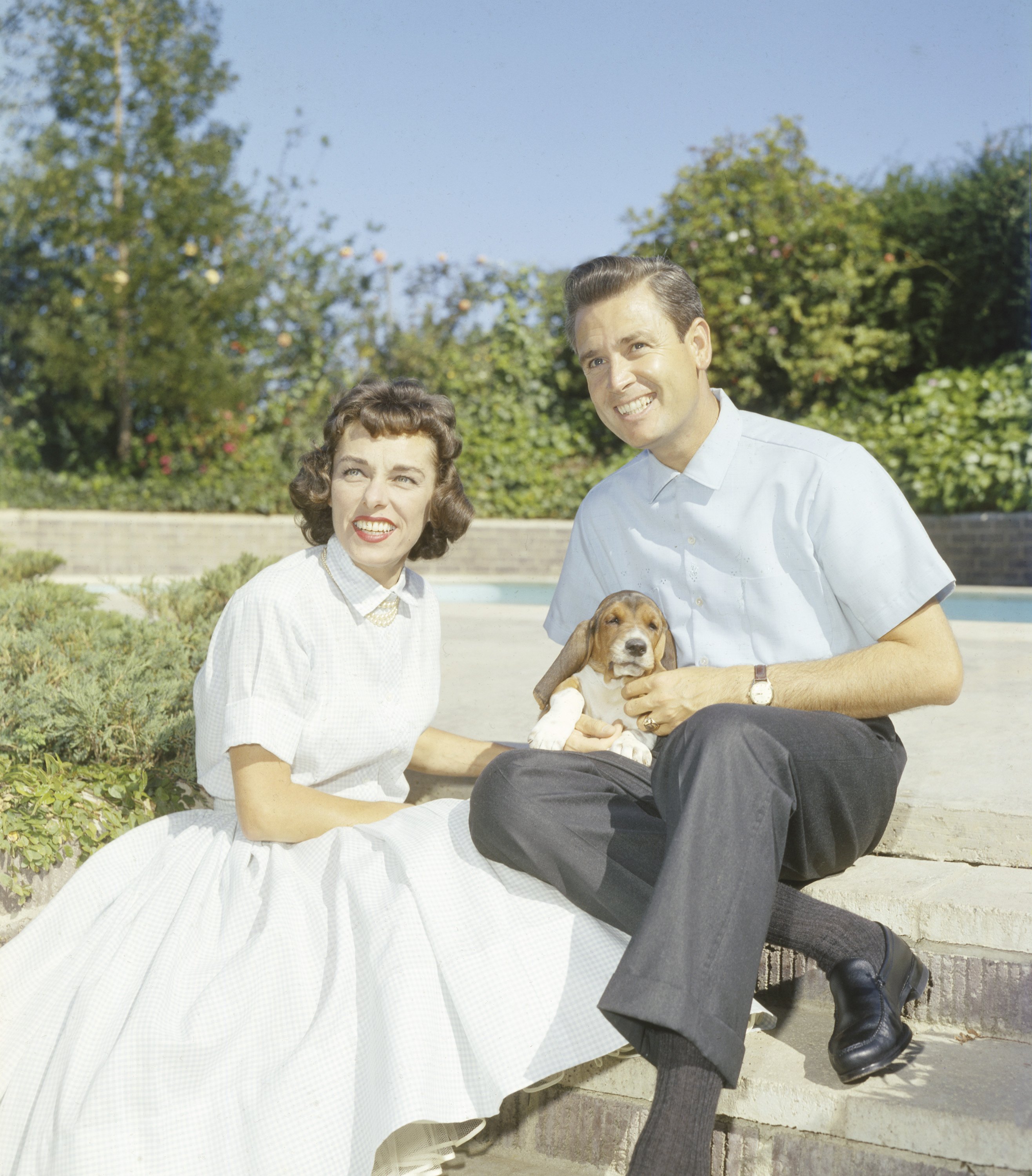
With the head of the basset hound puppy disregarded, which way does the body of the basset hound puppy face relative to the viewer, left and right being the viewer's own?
facing the viewer

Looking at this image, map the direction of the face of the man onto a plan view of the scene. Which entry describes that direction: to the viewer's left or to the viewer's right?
to the viewer's left

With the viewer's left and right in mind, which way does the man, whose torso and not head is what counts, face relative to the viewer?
facing the viewer and to the left of the viewer

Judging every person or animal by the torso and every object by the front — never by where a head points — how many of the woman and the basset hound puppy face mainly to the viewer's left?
0

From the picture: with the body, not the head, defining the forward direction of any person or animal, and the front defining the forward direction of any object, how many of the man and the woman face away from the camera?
0

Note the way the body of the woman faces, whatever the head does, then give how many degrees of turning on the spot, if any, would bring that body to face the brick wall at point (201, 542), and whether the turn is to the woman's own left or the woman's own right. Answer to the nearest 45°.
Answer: approximately 135° to the woman's own left

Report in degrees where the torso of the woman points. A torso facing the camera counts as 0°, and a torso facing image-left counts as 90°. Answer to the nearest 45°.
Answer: approximately 315°

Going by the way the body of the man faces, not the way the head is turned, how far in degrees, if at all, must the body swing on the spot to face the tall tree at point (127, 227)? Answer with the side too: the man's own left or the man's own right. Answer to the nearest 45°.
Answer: approximately 90° to the man's own right

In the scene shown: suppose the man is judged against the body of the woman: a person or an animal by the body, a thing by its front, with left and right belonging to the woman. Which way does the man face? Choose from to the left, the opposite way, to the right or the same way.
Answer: to the right
